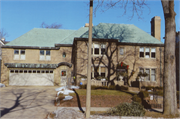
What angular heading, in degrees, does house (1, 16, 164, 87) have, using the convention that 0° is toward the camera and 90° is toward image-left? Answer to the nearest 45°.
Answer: approximately 0°

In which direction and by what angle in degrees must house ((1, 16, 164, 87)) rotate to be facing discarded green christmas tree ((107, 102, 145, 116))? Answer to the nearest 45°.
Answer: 0° — it already faces it
